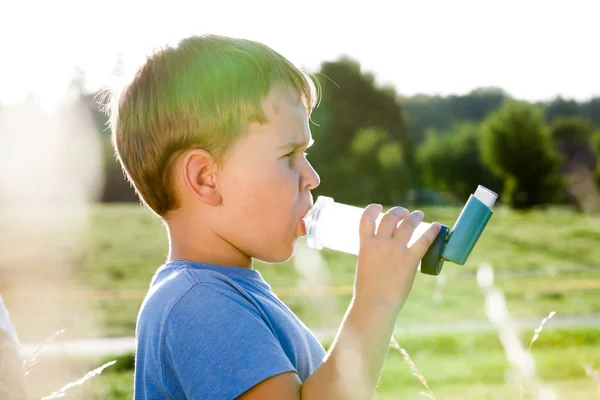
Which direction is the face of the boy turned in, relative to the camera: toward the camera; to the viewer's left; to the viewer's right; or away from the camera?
to the viewer's right

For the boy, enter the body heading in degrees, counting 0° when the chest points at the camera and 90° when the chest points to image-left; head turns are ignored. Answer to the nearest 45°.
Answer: approximately 270°
